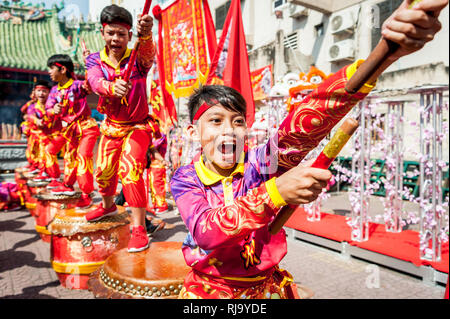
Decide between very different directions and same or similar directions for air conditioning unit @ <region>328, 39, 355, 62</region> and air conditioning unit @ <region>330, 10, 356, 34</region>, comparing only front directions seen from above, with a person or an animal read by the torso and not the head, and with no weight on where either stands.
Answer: same or similar directions

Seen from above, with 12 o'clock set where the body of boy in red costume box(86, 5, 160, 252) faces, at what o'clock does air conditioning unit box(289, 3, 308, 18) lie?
The air conditioning unit is roughly at 7 o'clock from the boy in red costume.

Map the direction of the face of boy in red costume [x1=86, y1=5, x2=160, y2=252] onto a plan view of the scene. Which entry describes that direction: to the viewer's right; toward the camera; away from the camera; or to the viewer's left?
toward the camera

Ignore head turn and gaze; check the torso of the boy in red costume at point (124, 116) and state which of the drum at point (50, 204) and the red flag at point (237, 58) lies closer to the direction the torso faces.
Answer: the red flag

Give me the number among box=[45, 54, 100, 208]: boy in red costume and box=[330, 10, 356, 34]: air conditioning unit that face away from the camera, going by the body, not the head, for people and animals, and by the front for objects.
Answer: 0

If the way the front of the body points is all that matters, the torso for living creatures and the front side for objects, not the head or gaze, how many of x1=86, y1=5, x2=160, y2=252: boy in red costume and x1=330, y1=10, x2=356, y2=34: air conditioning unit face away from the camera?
0

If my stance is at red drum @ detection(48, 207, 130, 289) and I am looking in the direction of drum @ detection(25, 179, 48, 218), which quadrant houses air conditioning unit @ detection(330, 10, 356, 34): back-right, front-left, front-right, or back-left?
front-right

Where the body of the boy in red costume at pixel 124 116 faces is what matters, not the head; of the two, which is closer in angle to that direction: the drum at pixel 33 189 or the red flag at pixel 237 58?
the red flag

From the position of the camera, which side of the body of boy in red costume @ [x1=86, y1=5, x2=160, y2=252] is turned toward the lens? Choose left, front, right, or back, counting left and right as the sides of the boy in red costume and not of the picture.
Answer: front

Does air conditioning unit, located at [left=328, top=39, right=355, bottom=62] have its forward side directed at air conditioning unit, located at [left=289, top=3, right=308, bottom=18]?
no

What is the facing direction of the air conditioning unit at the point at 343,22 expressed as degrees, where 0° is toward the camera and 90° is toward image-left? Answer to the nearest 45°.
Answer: approximately 45°

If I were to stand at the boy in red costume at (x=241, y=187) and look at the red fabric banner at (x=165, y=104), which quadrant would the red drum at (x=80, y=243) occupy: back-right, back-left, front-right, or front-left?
front-left
